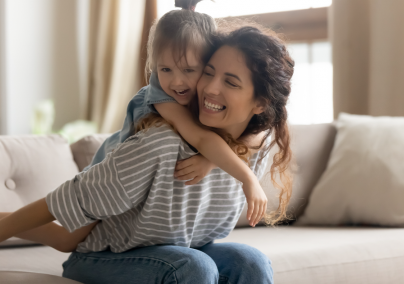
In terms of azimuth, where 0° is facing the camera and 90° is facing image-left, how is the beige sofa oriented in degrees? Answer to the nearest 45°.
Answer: approximately 0°

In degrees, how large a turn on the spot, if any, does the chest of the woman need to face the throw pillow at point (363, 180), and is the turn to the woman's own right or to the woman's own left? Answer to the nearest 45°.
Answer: approximately 90° to the woman's own left

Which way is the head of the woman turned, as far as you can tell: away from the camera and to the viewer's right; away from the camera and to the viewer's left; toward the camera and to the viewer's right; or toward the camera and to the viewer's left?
toward the camera and to the viewer's left
